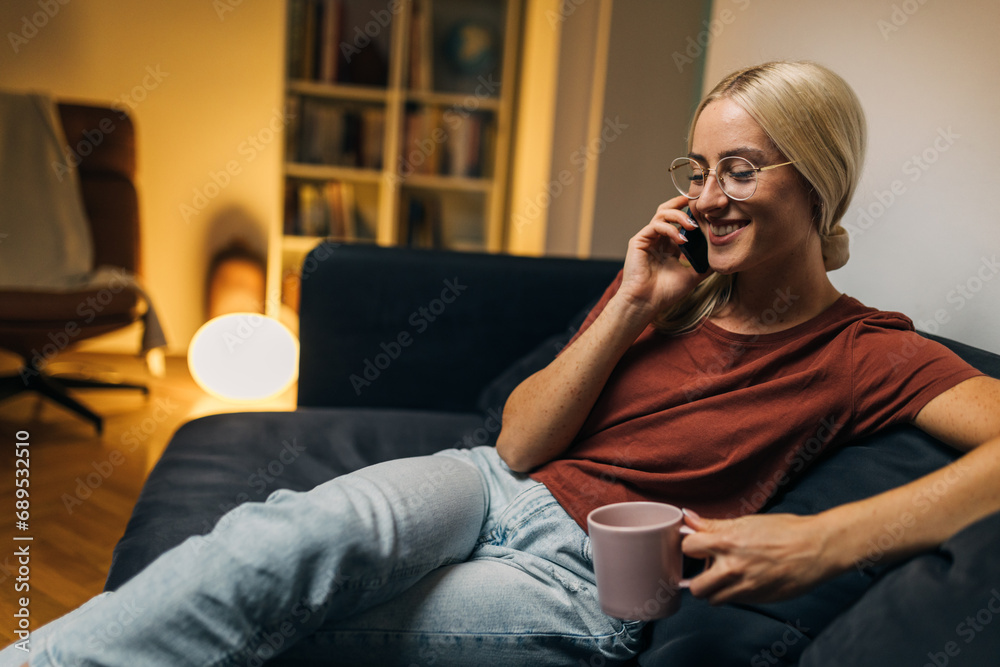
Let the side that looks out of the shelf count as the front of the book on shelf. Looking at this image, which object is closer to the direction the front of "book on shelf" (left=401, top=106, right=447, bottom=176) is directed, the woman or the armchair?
the woman

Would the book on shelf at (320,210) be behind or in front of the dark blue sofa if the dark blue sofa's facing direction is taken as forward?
behind

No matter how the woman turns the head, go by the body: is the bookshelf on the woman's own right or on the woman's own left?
on the woman's own right

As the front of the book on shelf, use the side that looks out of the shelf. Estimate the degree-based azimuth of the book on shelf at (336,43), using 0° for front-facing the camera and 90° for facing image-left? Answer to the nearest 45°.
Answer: approximately 0°

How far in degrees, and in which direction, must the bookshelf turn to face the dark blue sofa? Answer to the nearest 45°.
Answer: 0° — it already faces it

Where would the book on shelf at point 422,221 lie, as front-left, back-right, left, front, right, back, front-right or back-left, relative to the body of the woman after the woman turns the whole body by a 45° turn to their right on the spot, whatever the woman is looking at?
right

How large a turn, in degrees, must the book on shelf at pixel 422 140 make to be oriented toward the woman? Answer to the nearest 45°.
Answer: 0° — it already faces them
